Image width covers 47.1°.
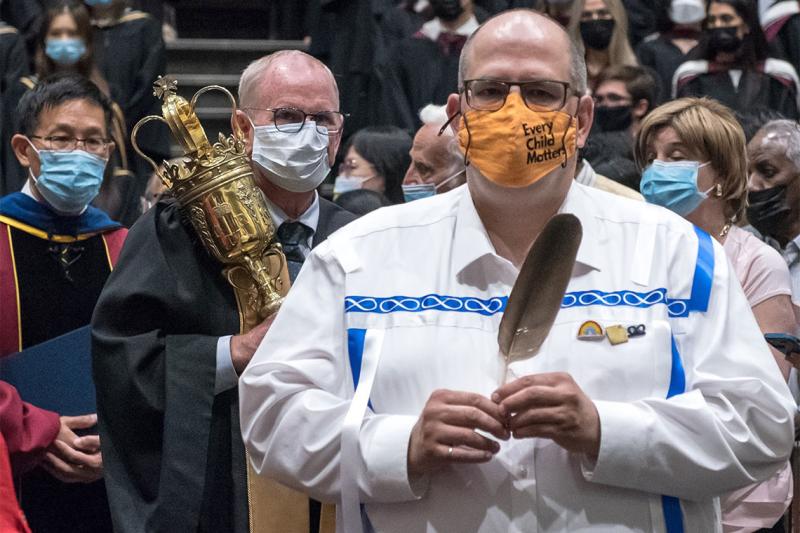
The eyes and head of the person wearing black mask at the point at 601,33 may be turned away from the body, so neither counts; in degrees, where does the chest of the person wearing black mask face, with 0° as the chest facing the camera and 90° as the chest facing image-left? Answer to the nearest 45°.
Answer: approximately 0°

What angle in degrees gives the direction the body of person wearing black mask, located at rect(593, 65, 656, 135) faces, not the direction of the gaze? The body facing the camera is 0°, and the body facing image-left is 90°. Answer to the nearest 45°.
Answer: approximately 45°

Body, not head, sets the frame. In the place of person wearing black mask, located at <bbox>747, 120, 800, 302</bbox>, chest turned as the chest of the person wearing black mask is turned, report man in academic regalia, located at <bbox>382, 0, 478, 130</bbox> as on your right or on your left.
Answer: on your right

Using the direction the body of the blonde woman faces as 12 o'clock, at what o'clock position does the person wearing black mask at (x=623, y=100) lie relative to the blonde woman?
The person wearing black mask is roughly at 4 o'clock from the blonde woman.

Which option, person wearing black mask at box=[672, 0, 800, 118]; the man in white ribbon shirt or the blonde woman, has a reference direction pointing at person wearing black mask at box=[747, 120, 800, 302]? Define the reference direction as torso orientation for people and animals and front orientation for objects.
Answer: person wearing black mask at box=[672, 0, 800, 118]

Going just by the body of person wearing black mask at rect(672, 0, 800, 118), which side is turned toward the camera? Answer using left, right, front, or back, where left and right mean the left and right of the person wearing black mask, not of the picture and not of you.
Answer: front

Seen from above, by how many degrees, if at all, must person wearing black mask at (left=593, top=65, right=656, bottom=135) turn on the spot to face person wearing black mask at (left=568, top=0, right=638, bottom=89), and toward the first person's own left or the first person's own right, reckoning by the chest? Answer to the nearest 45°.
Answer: approximately 135° to the first person's own right

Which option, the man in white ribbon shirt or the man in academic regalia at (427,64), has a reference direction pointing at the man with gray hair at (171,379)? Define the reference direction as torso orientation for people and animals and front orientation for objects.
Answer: the man in academic regalia

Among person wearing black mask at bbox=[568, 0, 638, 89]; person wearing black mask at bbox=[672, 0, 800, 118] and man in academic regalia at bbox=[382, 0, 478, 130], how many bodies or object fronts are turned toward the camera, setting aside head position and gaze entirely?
3

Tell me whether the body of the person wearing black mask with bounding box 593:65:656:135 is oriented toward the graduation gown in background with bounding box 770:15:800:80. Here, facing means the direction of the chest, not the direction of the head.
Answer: no

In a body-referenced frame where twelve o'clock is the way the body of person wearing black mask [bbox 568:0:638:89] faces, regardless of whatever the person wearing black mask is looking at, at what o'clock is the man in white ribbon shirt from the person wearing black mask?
The man in white ribbon shirt is roughly at 12 o'clock from the person wearing black mask.

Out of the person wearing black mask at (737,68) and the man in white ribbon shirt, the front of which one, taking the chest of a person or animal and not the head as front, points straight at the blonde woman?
the person wearing black mask

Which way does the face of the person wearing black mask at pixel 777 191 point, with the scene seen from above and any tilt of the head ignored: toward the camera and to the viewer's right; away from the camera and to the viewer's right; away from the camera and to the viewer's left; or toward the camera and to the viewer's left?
toward the camera and to the viewer's left

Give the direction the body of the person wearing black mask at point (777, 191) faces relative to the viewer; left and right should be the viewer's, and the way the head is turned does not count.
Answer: facing the viewer and to the left of the viewer

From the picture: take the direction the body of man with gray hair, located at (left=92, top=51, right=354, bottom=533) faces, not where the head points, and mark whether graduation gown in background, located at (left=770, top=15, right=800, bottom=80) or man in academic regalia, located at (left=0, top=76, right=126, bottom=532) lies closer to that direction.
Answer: the graduation gown in background

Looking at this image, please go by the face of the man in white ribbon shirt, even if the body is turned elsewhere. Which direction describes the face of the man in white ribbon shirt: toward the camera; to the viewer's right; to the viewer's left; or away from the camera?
toward the camera

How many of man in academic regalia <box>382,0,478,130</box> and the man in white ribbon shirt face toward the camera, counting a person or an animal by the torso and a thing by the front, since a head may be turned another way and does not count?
2

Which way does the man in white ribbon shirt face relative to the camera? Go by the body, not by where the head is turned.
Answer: toward the camera

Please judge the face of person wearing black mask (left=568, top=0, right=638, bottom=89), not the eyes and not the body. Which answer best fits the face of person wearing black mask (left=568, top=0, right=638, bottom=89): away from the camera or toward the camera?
toward the camera
